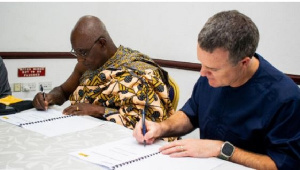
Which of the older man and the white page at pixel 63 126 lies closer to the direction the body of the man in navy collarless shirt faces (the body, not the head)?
the white page

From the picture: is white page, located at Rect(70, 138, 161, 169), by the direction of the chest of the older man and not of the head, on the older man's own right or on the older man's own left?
on the older man's own left

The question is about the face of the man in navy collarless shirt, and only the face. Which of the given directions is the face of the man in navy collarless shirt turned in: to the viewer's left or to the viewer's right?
to the viewer's left

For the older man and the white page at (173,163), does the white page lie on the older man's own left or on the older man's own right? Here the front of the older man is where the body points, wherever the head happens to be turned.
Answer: on the older man's own left

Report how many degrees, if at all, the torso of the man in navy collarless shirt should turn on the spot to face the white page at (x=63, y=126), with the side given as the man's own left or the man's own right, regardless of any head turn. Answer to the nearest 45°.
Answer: approximately 45° to the man's own right

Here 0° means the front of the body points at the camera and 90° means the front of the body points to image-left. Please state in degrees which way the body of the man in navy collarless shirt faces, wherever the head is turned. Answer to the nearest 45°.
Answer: approximately 45°
